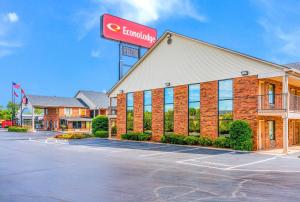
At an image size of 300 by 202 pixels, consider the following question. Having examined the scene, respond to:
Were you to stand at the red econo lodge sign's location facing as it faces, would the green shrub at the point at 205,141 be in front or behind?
in front
